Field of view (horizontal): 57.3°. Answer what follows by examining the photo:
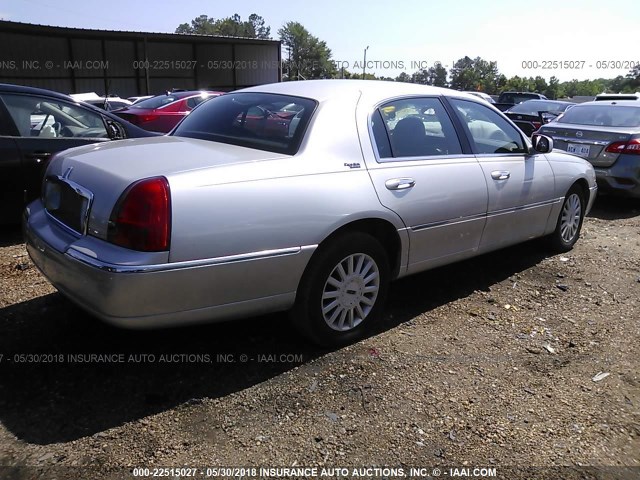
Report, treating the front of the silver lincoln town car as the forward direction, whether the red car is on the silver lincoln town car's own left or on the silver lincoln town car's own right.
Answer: on the silver lincoln town car's own left

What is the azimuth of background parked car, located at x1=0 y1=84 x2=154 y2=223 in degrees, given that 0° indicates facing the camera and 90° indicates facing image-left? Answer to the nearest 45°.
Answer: approximately 270°

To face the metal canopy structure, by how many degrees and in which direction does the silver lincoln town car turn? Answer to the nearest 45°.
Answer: approximately 45° to its left

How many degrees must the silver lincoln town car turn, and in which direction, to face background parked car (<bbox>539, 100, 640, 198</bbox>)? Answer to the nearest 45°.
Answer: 0° — it already faces it

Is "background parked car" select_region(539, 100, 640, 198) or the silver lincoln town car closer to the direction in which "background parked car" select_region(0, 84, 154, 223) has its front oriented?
the background parked car

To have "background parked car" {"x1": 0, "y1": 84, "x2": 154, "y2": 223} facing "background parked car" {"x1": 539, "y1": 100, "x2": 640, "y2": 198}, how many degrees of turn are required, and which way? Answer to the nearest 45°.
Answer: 0° — it already faces it

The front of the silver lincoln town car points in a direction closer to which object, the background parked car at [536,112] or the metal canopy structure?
the background parked car

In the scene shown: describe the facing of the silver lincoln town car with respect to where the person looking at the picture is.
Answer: facing away from the viewer and to the right of the viewer

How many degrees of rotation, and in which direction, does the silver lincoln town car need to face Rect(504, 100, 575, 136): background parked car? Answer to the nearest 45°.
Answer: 0° — it already faces it

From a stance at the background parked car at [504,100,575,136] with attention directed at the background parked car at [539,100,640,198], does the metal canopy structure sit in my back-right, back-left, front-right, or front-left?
back-right

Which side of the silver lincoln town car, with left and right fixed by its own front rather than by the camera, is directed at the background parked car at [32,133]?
left
